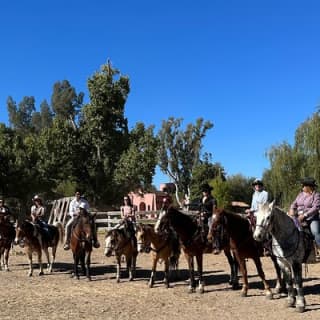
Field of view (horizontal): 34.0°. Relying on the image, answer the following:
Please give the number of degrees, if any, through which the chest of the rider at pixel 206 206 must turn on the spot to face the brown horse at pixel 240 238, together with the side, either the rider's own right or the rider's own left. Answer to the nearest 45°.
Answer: approximately 90° to the rider's own left

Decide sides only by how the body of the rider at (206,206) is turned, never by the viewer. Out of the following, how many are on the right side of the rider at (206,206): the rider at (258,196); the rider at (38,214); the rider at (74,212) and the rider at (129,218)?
3

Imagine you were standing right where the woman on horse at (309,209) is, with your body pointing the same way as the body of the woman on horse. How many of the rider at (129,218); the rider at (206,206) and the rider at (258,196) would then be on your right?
3

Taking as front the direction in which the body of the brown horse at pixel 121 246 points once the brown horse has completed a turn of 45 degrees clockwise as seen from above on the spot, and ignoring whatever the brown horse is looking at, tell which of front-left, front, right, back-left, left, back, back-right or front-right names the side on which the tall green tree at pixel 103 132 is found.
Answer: right

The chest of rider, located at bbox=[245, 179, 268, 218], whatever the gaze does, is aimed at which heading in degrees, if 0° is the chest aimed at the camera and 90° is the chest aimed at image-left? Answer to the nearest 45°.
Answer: approximately 45°

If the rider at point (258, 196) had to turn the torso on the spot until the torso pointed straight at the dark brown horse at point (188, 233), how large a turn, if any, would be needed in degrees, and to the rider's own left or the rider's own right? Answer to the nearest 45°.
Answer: approximately 45° to the rider's own right

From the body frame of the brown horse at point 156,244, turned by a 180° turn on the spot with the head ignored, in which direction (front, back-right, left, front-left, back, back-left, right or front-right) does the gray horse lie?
right

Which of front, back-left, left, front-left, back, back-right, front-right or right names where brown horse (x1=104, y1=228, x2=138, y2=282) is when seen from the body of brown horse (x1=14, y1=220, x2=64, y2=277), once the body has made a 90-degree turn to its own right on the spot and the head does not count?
back

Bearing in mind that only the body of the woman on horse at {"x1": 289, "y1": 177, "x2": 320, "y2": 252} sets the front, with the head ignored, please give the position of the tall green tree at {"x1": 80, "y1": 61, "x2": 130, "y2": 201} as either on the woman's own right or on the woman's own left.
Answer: on the woman's own right

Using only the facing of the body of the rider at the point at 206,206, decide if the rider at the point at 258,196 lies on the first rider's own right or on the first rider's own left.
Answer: on the first rider's own left

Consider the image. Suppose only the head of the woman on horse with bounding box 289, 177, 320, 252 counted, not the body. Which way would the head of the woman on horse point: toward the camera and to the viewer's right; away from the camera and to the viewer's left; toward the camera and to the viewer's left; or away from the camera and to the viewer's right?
toward the camera and to the viewer's left

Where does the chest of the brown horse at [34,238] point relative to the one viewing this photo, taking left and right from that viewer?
facing the viewer and to the left of the viewer

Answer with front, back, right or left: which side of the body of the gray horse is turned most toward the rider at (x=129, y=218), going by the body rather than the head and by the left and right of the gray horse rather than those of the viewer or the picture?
right

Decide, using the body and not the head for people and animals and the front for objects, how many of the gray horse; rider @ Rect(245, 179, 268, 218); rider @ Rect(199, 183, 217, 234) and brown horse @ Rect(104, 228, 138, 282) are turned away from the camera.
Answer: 0

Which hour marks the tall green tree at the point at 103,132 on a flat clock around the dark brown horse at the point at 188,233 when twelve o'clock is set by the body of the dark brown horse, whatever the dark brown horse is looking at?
The tall green tree is roughly at 4 o'clock from the dark brown horse.

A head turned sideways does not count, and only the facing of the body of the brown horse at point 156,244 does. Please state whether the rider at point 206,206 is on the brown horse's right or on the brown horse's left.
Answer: on the brown horse's left

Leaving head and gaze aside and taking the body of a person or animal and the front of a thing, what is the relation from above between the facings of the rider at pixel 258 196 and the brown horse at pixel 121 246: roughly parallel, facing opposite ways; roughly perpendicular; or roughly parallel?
roughly parallel

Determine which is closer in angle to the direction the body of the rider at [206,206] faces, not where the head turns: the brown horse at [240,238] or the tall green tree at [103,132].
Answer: the brown horse

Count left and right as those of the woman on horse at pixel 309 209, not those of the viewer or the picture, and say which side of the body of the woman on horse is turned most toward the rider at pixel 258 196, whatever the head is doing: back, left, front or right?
right

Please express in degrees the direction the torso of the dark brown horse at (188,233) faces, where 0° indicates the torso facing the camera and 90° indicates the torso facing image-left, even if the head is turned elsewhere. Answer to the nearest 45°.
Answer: approximately 45°

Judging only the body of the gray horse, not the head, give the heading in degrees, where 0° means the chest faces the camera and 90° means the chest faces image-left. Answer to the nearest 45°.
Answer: approximately 45°
